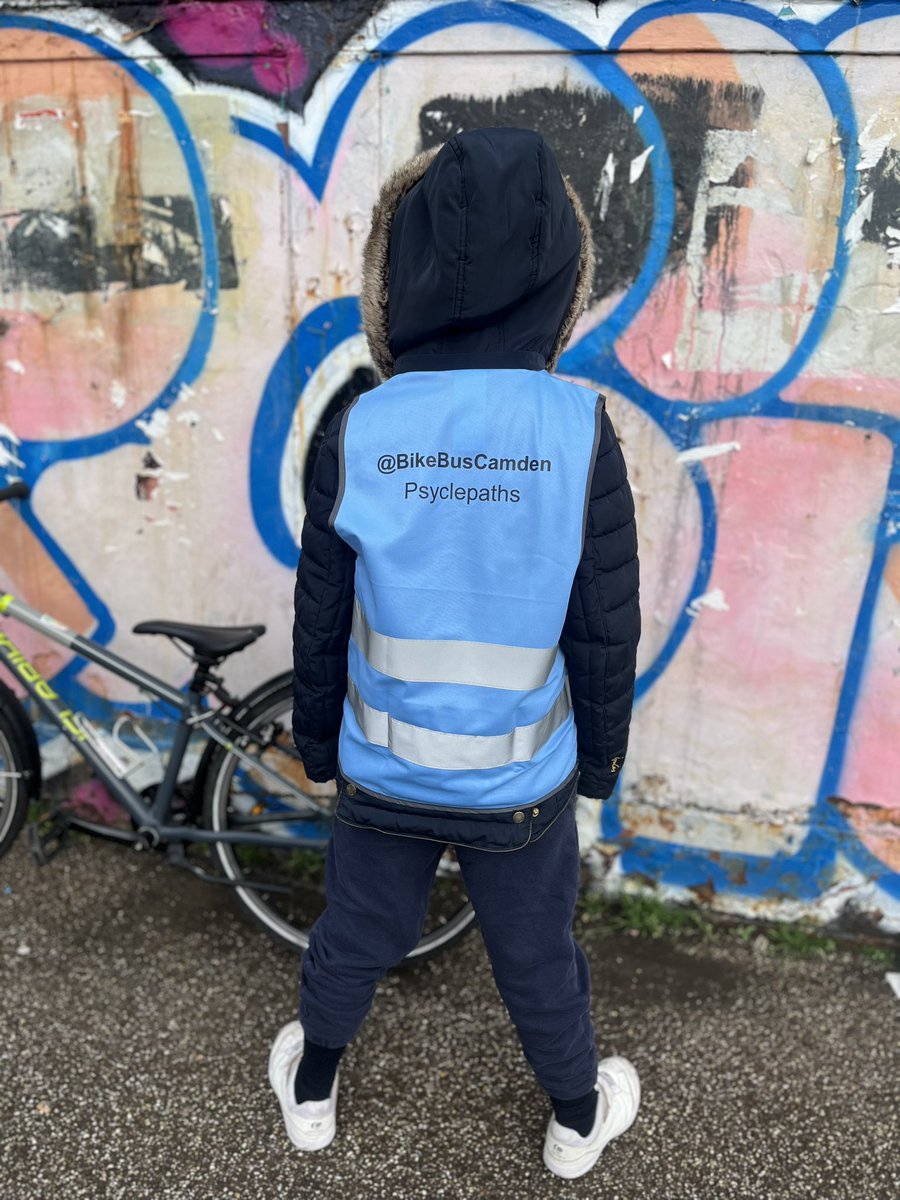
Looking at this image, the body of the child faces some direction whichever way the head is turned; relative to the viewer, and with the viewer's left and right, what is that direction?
facing away from the viewer

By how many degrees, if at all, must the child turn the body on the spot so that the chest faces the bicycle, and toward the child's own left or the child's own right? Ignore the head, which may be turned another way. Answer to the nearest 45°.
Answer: approximately 45° to the child's own left

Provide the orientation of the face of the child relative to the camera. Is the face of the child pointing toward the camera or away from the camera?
away from the camera
